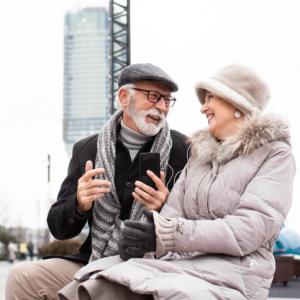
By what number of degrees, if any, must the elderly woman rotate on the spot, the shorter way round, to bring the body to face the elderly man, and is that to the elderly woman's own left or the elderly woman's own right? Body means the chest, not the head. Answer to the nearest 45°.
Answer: approximately 90° to the elderly woman's own right

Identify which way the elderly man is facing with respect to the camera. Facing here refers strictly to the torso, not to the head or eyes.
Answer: toward the camera

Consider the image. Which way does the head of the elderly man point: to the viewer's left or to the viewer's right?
to the viewer's right

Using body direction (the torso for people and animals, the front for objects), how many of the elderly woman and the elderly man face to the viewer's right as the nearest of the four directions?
0

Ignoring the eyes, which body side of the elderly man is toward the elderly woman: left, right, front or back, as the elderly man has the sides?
left
